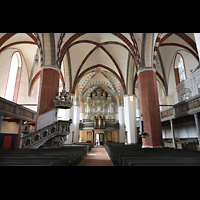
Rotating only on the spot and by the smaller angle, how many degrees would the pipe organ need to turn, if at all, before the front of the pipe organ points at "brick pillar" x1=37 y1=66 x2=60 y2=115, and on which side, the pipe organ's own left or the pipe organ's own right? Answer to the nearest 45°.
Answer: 0° — it already faces it

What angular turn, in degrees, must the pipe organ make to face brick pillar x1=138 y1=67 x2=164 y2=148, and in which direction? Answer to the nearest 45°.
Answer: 0° — it already faces it

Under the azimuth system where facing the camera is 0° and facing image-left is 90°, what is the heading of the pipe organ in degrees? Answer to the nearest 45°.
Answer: approximately 0°
